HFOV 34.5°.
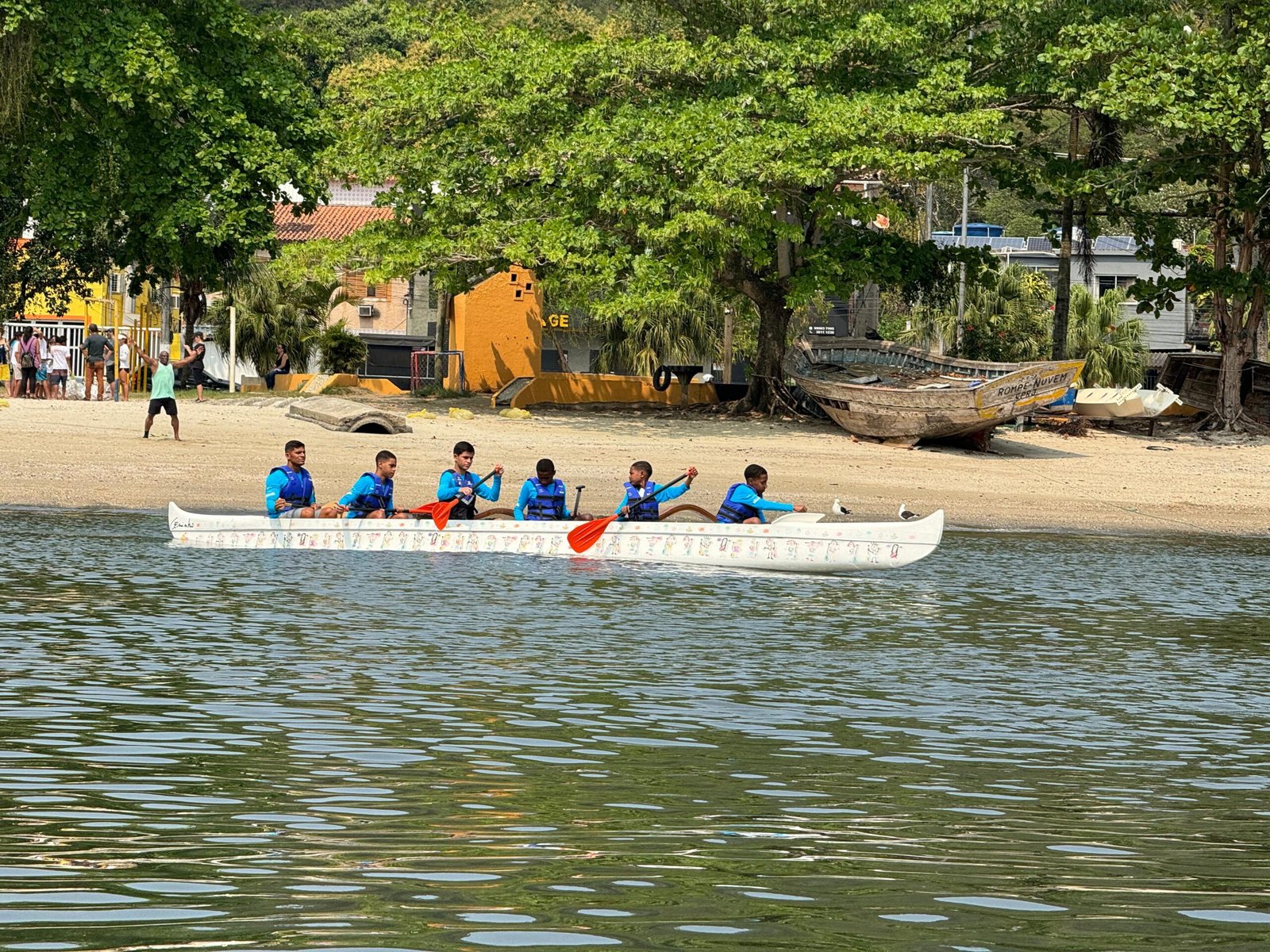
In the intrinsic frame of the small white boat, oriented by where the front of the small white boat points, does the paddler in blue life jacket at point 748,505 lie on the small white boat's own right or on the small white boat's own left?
on the small white boat's own right

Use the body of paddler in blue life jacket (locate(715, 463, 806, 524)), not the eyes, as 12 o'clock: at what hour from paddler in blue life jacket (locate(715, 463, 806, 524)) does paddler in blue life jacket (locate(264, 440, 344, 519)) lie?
paddler in blue life jacket (locate(264, 440, 344, 519)) is roughly at 6 o'clock from paddler in blue life jacket (locate(715, 463, 806, 524)).

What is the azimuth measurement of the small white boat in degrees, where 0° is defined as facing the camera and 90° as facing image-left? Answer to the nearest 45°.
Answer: approximately 270°

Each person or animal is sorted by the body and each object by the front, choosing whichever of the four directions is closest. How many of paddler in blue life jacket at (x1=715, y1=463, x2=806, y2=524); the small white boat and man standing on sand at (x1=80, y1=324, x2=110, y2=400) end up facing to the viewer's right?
2

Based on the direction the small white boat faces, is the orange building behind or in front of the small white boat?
behind

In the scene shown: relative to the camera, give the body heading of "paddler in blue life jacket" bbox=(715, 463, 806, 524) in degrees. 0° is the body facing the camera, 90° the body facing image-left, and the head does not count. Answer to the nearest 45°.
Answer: approximately 270°

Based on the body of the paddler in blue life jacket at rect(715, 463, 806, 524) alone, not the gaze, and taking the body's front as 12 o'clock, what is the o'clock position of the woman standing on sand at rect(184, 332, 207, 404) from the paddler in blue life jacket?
The woman standing on sand is roughly at 8 o'clock from the paddler in blue life jacket.

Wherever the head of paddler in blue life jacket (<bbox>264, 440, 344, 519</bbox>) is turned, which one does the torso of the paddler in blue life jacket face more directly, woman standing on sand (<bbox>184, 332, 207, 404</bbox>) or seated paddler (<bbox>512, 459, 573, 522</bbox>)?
the seated paddler

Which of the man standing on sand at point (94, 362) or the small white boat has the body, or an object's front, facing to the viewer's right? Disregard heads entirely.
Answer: the small white boat
